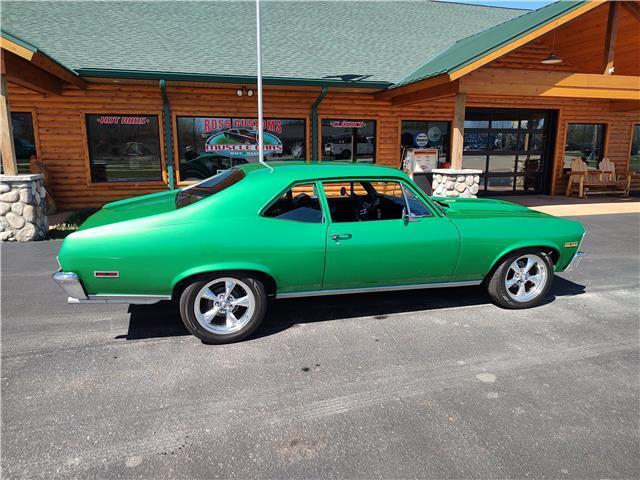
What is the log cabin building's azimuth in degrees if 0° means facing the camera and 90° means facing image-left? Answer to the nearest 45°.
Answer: approximately 0°

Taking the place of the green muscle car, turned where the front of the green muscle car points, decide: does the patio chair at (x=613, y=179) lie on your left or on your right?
on your left

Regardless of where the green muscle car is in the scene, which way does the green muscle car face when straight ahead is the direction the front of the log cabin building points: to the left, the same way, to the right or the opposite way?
to the left

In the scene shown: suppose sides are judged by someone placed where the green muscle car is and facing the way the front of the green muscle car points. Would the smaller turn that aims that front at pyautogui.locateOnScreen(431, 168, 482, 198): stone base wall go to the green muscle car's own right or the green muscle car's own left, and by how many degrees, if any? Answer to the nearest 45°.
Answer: approximately 45° to the green muscle car's own left

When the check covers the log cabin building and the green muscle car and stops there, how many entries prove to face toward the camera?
1

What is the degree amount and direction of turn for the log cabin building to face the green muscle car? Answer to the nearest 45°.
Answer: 0° — it already faces it

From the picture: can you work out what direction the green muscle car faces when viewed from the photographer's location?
facing to the right of the viewer

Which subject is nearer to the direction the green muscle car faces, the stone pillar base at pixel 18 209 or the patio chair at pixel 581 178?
the patio chair
